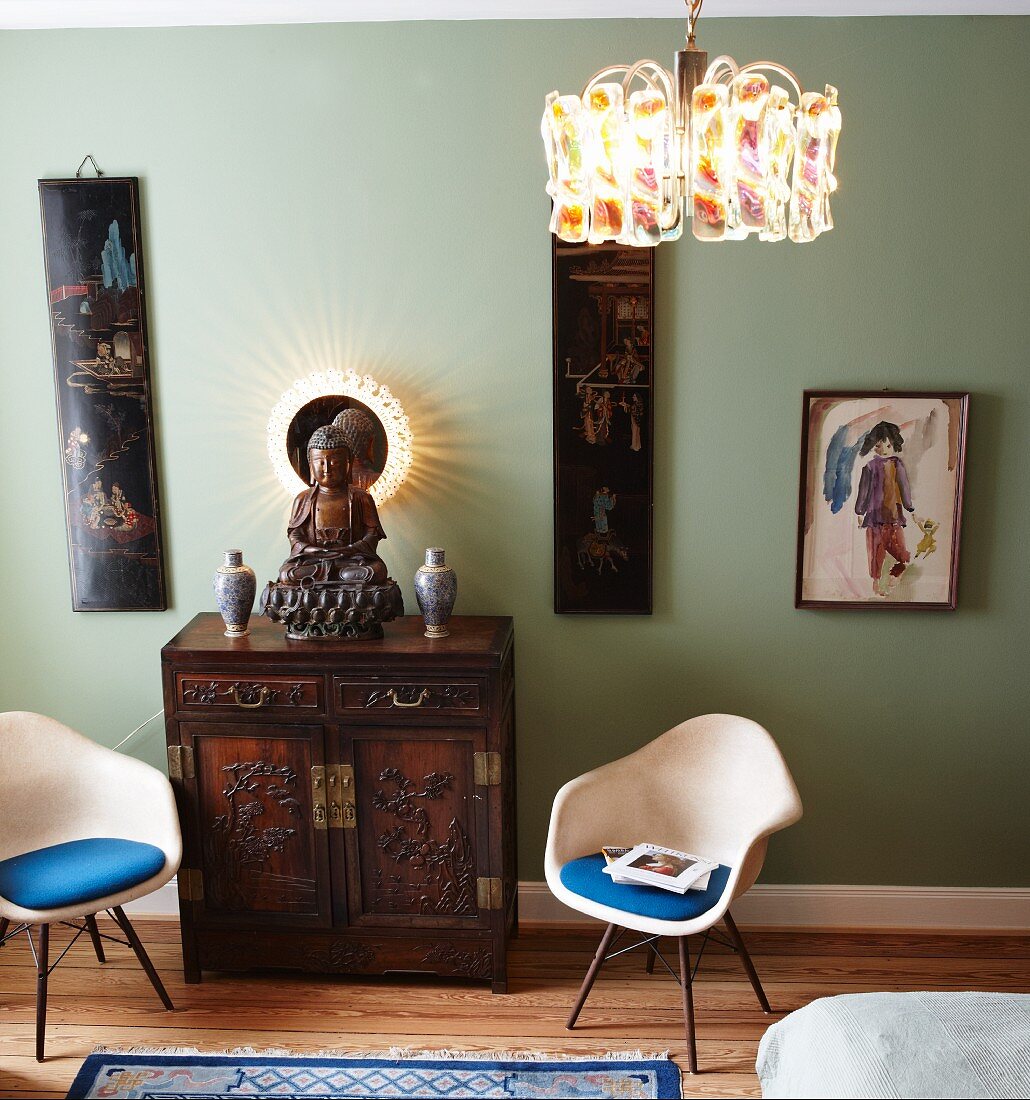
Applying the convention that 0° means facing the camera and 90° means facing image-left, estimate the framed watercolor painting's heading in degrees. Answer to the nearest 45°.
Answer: approximately 0°

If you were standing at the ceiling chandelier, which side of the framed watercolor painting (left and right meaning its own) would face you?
front

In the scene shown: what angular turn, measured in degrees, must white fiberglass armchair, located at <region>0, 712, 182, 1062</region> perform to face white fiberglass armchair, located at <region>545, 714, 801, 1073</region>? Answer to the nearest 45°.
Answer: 0° — it already faces it

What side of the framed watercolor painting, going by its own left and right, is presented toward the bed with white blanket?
front

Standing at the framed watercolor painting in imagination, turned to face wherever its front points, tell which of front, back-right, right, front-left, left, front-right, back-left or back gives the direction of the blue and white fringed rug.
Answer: front-right

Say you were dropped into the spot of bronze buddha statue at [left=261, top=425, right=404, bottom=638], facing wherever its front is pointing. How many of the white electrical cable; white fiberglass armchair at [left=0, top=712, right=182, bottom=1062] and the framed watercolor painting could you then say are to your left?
1

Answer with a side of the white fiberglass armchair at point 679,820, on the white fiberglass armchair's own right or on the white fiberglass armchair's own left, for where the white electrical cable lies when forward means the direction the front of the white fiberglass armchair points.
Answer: on the white fiberglass armchair's own right

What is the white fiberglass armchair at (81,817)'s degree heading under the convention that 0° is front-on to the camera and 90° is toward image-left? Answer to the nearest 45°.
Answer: approximately 315°

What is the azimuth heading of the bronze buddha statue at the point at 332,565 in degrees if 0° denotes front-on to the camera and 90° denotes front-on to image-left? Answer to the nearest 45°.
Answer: approximately 0°

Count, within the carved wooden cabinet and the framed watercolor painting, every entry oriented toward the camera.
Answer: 2

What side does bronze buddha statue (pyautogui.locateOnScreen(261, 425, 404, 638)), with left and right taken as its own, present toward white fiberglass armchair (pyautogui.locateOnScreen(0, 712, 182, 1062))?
right
